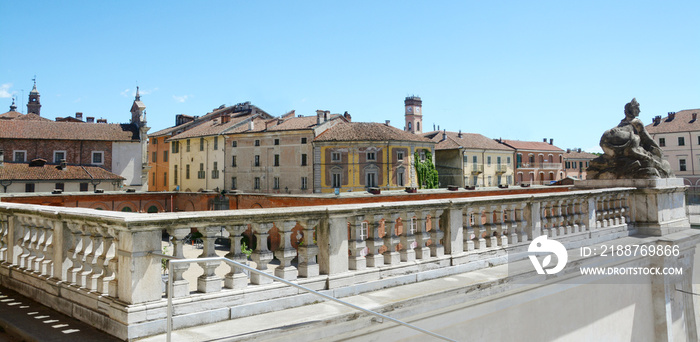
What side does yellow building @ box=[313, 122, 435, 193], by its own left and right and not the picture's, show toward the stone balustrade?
front

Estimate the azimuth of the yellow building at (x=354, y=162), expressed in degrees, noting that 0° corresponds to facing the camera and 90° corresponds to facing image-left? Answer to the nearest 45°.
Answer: approximately 0°
